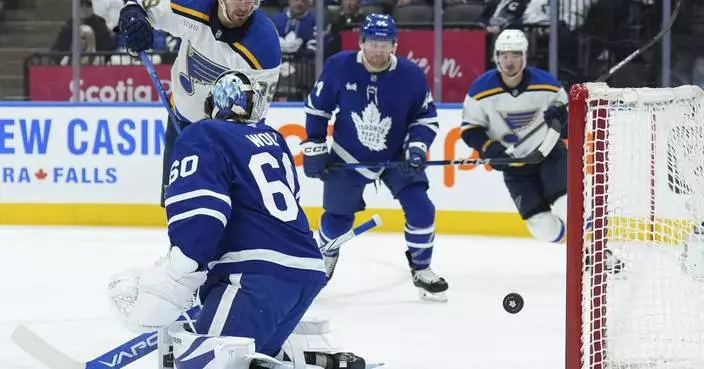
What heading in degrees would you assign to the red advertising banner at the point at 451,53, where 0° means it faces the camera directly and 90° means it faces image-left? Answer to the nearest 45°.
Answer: approximately 0°

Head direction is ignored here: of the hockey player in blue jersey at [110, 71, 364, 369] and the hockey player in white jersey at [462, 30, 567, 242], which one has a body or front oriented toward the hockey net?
the hockey player in white jersey

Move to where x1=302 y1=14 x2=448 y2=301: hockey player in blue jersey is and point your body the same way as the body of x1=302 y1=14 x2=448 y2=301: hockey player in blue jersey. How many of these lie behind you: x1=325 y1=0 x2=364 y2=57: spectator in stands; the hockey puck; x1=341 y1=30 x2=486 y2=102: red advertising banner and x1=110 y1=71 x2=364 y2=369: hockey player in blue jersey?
2

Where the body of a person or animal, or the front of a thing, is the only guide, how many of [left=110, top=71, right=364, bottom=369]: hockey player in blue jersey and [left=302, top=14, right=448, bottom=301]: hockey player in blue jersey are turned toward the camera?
1

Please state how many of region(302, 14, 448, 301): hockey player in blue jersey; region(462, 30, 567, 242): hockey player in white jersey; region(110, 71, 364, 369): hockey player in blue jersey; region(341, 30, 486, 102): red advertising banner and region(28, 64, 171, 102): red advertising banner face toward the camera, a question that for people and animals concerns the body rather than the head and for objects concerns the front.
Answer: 4

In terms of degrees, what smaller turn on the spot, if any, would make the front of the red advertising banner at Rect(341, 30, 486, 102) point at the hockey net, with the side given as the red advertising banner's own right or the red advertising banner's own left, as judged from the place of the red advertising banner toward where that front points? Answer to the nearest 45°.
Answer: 0° — it already faces it

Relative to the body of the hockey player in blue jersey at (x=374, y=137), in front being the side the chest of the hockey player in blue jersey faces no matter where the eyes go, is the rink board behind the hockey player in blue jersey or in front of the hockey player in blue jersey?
behind

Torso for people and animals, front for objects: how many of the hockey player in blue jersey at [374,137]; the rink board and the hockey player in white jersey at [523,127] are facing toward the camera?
3

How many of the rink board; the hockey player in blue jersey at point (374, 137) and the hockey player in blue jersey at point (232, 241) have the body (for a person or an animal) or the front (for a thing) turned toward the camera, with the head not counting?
2

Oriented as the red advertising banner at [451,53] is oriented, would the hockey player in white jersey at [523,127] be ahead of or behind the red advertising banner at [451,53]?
ahead
